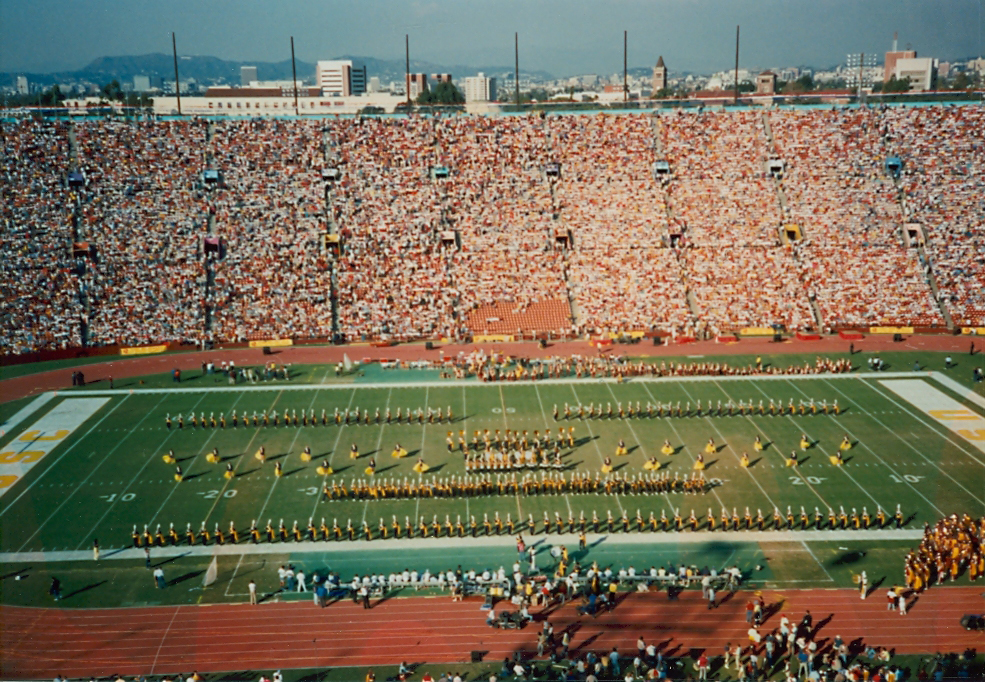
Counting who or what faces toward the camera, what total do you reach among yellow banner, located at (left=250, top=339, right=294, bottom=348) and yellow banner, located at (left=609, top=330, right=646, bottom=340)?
2

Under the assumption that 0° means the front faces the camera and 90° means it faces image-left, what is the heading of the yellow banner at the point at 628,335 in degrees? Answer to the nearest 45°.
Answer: approximately 0°

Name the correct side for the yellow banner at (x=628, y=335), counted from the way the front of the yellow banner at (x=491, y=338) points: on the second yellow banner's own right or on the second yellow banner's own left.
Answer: on the second yellow banner's own left

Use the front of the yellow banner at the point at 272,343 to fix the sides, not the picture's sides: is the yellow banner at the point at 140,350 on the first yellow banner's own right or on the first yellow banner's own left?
on the first yellow banner's own right

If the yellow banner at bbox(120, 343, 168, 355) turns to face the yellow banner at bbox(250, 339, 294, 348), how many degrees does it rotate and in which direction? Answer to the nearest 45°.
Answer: approximately 90° to its left

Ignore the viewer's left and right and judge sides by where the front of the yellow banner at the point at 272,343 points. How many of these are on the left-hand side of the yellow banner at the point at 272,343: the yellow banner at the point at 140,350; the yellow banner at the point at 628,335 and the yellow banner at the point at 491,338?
2

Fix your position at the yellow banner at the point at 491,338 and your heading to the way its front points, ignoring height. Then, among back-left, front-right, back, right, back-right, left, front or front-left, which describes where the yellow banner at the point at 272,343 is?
right

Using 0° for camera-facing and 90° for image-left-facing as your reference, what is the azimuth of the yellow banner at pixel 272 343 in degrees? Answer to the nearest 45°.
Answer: approximately 0°

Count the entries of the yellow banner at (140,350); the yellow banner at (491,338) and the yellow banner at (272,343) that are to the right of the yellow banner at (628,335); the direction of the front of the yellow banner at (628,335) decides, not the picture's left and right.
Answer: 3
